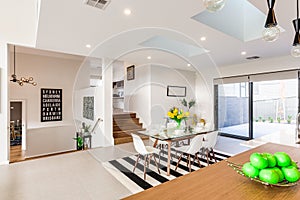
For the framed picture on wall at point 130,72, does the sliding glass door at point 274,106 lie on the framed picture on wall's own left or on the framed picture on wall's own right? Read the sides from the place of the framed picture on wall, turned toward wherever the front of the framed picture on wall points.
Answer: on the framed picture on wall's own left

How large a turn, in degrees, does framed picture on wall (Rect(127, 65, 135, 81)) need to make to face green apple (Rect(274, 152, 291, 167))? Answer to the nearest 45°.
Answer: approximately 45° to its left

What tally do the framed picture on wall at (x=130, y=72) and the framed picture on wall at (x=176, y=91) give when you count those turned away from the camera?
0

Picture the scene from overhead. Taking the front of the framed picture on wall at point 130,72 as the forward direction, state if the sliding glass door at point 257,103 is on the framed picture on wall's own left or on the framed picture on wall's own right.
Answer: on the framed picture on wall's own left

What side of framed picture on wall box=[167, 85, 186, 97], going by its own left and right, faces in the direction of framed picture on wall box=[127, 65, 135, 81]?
right

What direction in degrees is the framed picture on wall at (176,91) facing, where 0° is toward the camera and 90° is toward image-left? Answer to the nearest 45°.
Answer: approximately 0°

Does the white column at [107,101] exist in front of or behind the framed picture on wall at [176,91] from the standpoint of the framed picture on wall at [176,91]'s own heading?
in front

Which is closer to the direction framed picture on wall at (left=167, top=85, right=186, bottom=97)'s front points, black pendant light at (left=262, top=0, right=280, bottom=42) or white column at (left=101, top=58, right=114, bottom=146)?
the black pendant light

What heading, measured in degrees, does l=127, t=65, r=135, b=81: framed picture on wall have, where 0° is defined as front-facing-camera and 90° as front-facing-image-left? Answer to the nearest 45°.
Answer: approximately 45°

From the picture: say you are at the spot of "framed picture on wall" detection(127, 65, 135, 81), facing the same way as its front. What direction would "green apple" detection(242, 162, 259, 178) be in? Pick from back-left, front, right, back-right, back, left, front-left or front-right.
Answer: front-left

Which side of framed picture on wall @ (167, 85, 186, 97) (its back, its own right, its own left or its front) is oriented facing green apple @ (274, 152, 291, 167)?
front
